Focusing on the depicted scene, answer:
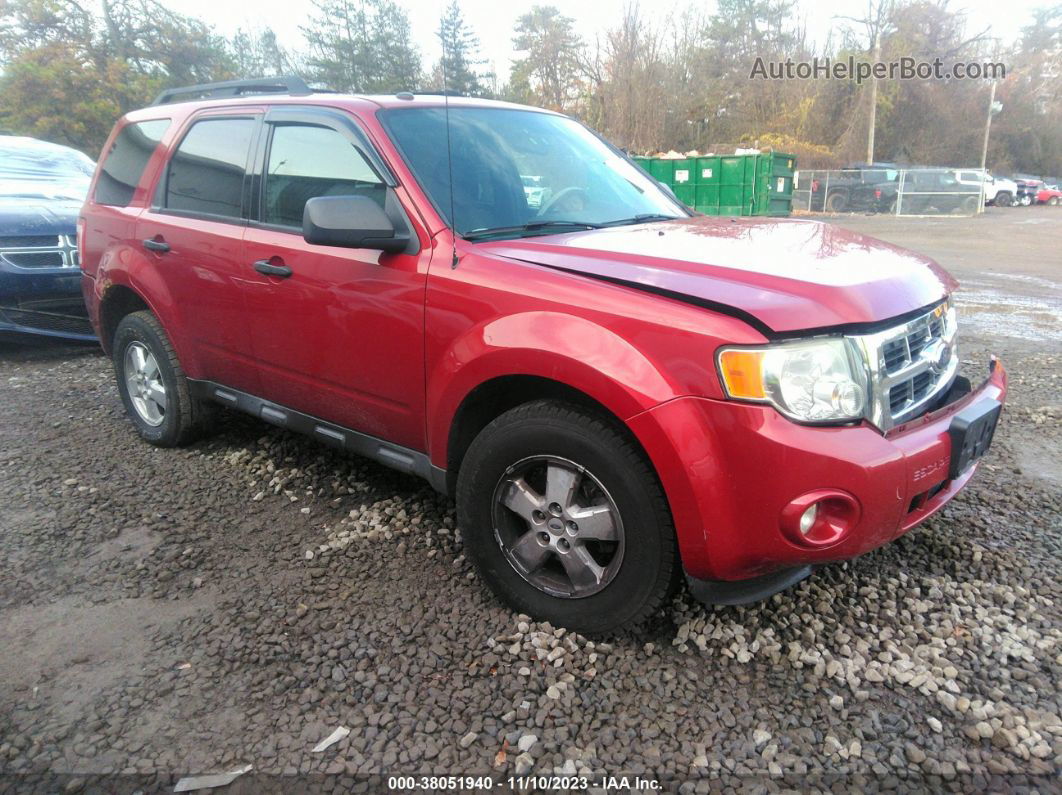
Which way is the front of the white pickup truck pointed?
to the viewer's right

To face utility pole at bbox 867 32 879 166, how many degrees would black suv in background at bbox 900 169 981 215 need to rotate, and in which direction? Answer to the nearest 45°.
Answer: approximately 90° to its left

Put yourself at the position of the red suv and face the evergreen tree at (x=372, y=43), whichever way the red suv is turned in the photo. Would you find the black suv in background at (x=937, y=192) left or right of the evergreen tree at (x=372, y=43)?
right

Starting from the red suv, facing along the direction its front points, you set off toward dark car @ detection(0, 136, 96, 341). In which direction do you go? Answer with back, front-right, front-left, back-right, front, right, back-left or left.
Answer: back

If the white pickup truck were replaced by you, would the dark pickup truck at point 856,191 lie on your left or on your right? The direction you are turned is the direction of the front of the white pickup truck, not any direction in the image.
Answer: on your right

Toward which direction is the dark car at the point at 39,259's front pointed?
toward the camera

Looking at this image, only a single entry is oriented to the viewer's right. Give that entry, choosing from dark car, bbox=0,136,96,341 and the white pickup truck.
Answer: the white pickup truck

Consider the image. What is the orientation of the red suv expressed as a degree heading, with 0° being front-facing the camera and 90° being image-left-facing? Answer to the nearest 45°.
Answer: approximately 315°

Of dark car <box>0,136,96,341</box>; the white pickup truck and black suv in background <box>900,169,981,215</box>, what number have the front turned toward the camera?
1

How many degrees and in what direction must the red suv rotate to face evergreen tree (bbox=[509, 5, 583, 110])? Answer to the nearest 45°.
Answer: approximately 135° to its left

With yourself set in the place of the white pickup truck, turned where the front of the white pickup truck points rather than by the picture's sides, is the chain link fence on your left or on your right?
on your right

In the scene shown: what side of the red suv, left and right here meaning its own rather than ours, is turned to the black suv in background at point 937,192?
left

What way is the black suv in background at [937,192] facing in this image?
to the viewer's right
